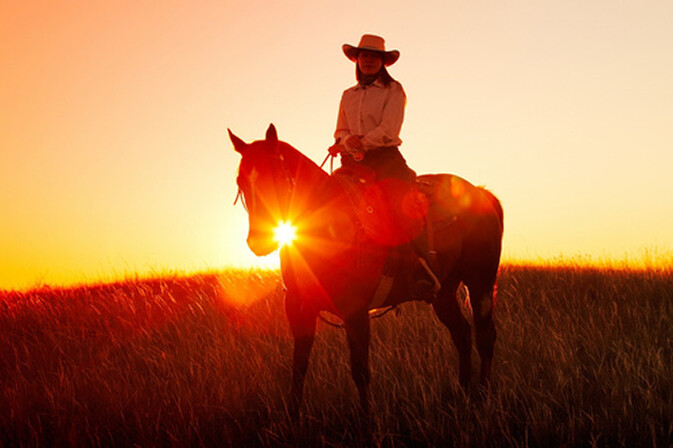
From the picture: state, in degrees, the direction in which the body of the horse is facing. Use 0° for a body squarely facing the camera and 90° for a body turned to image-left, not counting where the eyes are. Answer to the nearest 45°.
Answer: approximately 45°
